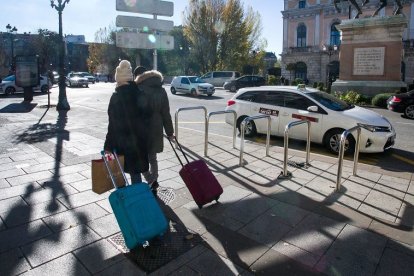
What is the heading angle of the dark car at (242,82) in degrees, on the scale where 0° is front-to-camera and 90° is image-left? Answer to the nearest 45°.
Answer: approximately 45°

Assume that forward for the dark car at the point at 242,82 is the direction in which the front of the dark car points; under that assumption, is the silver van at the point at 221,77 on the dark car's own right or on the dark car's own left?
on the dark car's own right

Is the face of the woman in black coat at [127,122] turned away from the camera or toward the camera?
away from the camera

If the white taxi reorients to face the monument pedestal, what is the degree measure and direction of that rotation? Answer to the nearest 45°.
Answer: approximately 135° to its left

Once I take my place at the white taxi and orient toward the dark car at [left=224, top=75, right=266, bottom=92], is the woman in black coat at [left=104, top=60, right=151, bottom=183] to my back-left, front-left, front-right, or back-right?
back-left

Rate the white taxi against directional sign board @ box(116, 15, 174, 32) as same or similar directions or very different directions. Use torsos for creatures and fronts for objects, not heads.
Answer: very different directions
